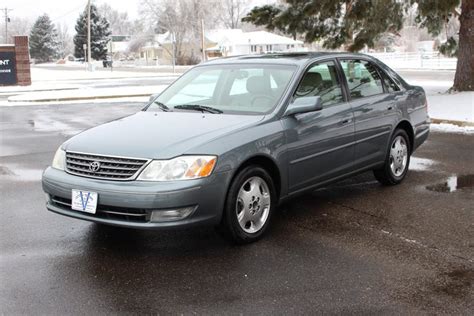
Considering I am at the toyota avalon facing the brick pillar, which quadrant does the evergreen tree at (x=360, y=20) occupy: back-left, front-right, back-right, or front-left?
front-right

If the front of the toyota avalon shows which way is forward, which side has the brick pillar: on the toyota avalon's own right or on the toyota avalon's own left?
on the toyota avalon's own right

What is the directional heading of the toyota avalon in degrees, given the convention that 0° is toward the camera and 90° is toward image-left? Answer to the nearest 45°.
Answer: approximately 45°

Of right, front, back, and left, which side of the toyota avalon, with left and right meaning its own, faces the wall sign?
right

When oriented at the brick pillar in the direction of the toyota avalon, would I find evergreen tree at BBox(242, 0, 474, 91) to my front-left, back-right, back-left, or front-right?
front-left

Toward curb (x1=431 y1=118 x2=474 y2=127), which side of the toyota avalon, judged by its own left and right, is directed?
back
